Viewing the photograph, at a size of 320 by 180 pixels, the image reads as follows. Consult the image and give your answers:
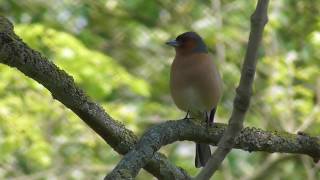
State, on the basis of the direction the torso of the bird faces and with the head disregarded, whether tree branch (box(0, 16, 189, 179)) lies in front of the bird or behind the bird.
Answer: in front

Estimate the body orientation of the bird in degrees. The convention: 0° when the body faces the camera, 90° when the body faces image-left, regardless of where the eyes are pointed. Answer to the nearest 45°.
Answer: approximately 45°

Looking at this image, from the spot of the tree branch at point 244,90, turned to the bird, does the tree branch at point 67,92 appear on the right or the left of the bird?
left

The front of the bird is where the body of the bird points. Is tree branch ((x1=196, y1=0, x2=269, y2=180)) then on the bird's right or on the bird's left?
on the bird's left
